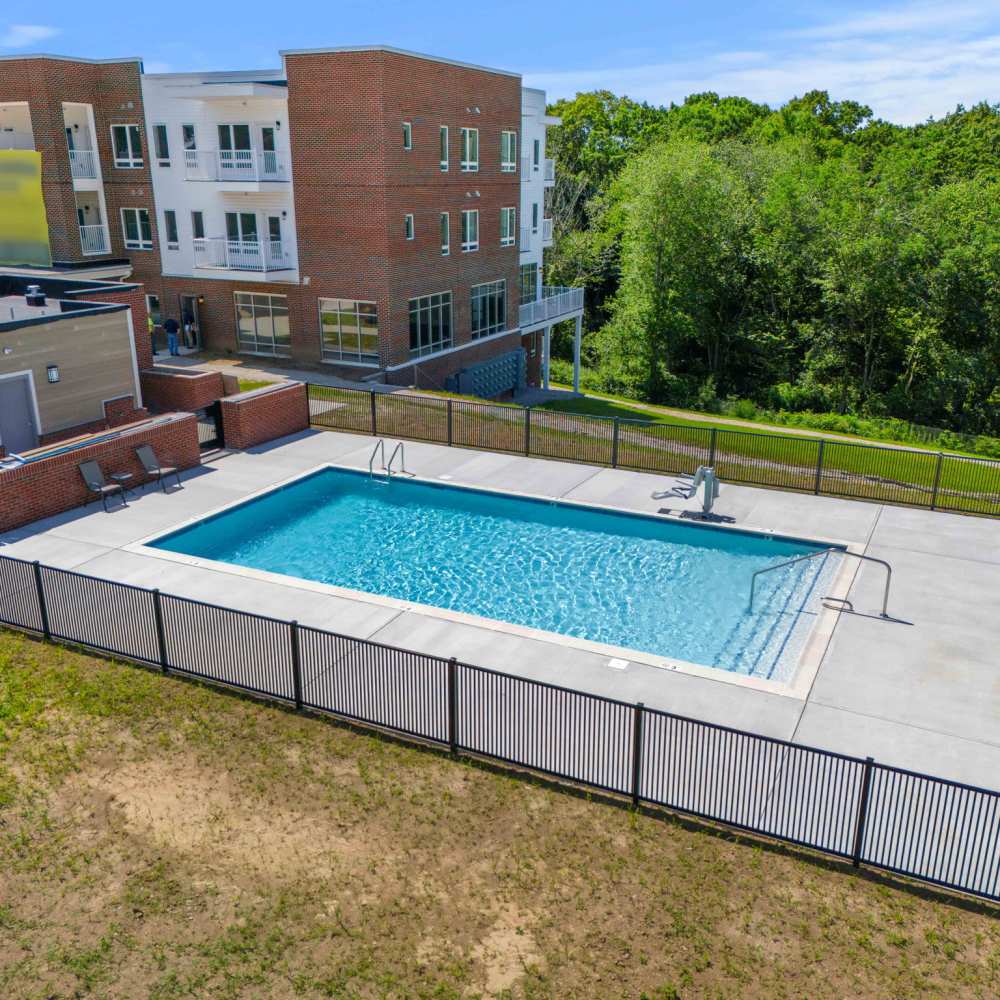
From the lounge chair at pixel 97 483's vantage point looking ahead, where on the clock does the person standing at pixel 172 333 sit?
The person standing is roughly at 8 o'clock from the lounge chair.

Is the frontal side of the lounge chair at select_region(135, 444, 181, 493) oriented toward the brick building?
no

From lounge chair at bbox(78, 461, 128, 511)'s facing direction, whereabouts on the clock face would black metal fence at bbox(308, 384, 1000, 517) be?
The black metal fence is roughly at 11 o'clock from the lounge chair.

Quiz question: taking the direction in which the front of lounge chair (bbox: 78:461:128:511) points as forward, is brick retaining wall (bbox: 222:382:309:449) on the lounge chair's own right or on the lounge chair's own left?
on the lounge chair's own left

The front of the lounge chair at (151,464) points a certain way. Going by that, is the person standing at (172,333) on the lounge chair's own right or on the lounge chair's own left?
on the lounge chair's own left

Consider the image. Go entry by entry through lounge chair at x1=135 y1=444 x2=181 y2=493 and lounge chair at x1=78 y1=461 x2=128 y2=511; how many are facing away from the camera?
0

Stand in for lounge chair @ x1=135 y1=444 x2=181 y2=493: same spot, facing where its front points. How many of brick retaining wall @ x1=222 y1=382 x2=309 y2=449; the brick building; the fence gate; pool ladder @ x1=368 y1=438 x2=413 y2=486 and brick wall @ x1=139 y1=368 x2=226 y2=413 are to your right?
0

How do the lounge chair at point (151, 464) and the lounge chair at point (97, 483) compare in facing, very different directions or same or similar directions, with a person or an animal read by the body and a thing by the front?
same or similar directions

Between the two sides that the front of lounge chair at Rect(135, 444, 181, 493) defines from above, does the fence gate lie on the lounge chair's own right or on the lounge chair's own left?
on the lounge chair's own left

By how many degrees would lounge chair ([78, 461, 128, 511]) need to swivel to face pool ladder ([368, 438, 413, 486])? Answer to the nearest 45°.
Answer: approximately 45° to its left

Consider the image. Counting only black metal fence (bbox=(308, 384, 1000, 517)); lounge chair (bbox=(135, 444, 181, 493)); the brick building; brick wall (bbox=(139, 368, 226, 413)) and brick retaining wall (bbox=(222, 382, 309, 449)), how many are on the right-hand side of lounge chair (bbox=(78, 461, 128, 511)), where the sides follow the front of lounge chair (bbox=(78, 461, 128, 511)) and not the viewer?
0

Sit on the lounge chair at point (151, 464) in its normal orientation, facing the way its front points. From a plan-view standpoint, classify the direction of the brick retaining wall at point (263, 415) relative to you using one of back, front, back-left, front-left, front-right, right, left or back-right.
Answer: left

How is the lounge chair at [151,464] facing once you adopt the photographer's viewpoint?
facing the viewer and to the right of the viewer

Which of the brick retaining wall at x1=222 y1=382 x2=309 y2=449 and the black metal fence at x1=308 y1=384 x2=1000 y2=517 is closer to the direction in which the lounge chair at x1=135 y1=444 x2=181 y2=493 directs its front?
the black metal fence

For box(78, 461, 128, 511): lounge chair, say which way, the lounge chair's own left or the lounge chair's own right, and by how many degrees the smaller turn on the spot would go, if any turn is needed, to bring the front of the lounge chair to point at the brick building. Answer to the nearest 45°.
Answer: approximately 90° to the lounge chair's own left

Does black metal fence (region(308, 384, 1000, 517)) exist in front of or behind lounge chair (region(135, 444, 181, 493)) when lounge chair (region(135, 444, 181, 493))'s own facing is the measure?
in front

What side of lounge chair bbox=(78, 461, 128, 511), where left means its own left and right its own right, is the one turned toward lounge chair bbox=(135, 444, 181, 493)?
left

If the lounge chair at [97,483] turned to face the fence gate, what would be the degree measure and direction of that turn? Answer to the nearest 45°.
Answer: approximately 90° to its left
